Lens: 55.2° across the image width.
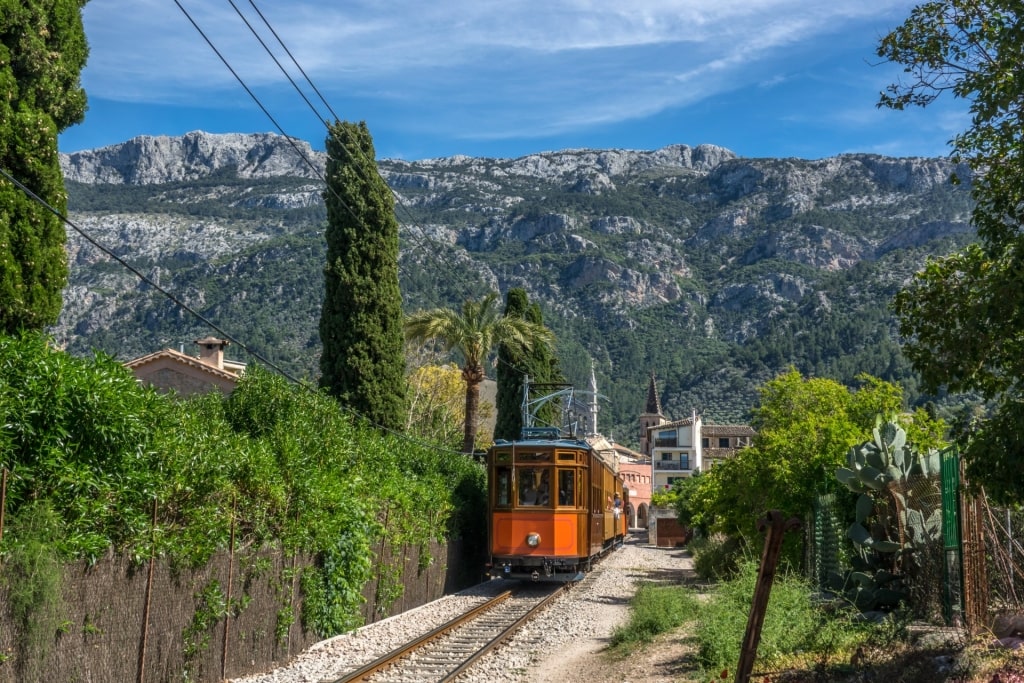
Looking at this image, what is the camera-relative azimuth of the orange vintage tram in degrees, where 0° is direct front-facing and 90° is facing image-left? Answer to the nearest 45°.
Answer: approximately 0°

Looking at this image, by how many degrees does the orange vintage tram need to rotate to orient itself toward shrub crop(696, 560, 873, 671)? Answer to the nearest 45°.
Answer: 0° — it already faces it

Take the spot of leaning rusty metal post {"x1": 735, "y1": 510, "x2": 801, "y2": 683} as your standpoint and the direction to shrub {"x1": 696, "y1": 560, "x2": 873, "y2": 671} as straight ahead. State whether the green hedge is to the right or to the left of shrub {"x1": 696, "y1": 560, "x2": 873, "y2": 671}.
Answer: left

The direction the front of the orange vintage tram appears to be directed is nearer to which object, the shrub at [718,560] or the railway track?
the railway track

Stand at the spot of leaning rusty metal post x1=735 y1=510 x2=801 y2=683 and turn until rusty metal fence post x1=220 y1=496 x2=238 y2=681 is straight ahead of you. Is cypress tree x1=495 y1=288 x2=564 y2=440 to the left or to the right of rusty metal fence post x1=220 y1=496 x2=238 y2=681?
right

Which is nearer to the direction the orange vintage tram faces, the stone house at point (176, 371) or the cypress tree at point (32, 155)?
the cypress tree

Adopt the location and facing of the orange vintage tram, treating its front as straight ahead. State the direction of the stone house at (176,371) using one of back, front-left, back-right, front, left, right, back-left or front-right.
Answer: back-right

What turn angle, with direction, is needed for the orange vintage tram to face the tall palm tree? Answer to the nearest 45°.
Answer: approximately 180°

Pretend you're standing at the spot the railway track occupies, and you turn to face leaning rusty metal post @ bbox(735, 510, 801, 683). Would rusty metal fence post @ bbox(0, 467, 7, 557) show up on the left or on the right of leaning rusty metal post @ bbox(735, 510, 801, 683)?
right

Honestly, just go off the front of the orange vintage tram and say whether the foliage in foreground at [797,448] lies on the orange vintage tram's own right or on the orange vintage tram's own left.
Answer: on the orange vintage tram's own left
